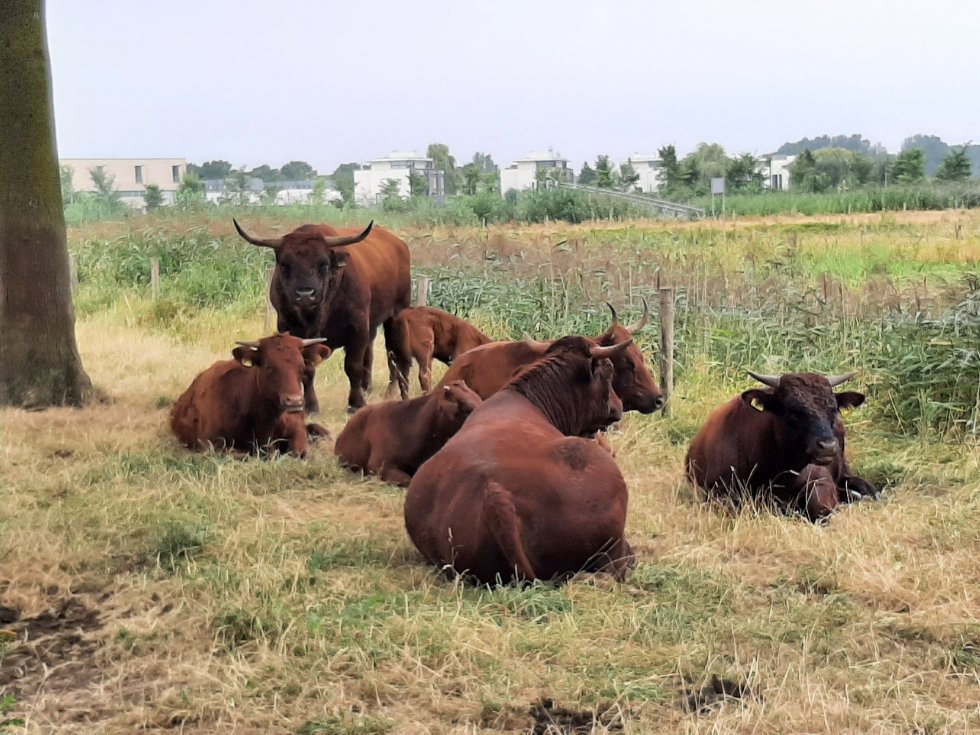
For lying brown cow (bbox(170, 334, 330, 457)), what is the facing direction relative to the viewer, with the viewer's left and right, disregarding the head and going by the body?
facing the viewer and to the right of the viewer

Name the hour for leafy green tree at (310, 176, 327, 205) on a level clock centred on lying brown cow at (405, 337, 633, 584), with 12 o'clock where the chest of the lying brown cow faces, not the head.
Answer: The leafy green tree is roughly at 10 o'clock from the lying brown cow.

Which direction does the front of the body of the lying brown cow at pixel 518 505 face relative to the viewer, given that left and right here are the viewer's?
facing away from the viewer and to the right of the viewer

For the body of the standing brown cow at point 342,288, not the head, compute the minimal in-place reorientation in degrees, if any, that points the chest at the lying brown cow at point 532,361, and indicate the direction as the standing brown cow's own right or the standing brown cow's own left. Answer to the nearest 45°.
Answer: approximately 90° to the standing brown cow's own left

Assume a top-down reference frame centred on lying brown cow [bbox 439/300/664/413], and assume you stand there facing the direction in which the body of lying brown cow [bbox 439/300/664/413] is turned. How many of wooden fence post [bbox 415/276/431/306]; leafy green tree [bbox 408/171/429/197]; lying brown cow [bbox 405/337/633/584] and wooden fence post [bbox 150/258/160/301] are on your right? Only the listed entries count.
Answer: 1

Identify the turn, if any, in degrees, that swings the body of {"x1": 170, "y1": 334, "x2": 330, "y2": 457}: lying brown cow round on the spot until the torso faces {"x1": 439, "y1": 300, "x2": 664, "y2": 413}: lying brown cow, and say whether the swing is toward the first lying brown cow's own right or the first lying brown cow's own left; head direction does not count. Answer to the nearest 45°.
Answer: approximately 45° to the first lying brown cow's own left

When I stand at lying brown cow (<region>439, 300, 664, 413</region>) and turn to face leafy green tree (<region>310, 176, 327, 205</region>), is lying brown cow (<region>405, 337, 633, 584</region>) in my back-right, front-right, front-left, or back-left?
back-left

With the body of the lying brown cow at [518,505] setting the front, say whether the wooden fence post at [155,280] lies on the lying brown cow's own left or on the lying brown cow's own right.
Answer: on the lying brown cow's own left

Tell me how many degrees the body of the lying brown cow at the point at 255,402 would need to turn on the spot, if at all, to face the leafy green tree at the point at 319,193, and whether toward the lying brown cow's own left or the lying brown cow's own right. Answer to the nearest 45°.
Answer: approximately 135° to the lying brown cow's own left

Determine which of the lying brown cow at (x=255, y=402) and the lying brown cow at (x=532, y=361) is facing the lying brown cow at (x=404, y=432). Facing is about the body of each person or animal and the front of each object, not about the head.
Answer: the lying brown cow at (x=255, y=402)

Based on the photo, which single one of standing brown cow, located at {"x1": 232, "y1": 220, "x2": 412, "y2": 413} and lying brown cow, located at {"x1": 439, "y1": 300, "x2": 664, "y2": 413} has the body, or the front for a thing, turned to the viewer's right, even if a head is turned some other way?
the lying brown cow

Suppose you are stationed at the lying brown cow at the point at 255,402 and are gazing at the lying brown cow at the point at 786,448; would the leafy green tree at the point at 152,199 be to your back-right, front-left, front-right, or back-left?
back-left

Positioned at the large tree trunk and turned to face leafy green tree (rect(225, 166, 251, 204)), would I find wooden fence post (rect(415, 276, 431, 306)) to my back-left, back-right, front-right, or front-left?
front-right

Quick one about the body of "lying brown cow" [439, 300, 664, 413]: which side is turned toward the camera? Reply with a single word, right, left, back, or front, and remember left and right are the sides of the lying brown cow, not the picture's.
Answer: right

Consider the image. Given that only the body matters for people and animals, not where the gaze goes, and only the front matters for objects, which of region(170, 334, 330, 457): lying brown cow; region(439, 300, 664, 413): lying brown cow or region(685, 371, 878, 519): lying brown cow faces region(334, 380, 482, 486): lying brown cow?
region(170, 334, 330, 457): lying brown cow
